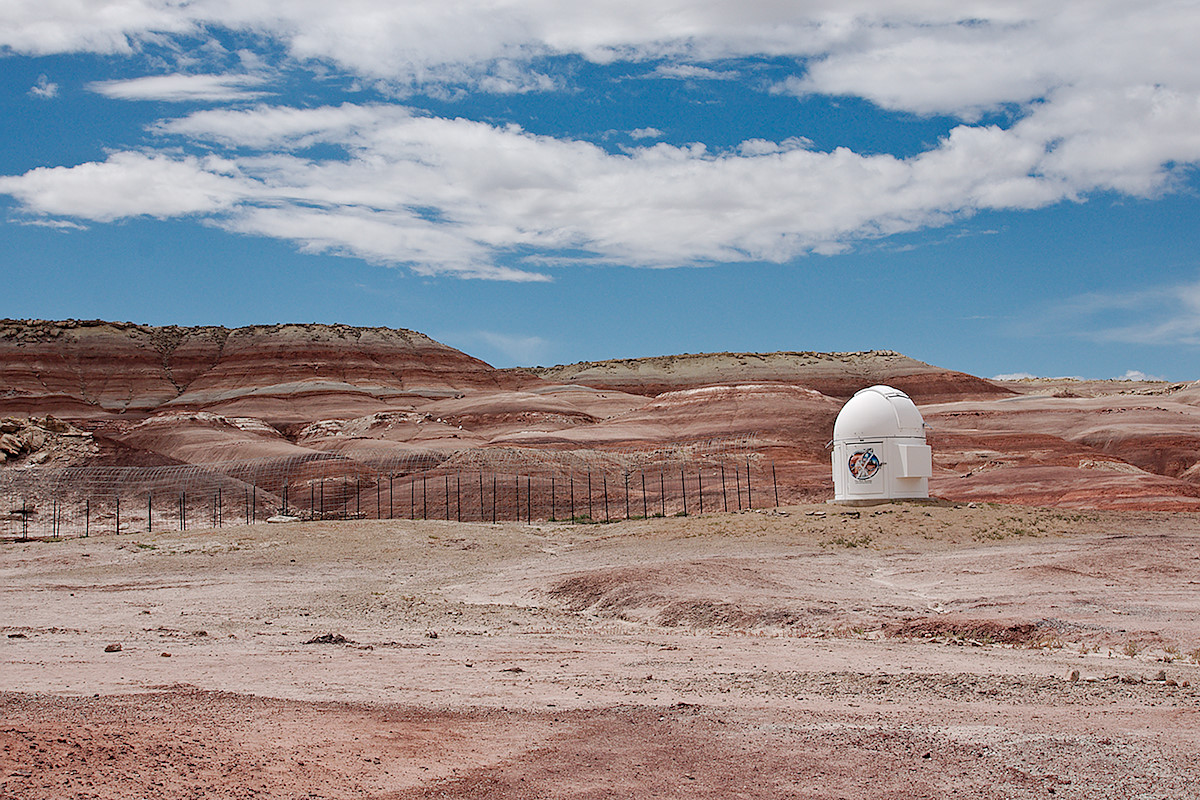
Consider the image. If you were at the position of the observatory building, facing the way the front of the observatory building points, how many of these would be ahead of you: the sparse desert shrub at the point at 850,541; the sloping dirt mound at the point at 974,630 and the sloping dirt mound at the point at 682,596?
3

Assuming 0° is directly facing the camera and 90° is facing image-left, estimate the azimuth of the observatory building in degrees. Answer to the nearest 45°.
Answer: approximately 0°

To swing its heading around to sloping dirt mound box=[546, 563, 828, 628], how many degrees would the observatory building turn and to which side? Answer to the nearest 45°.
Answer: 0° — it already faces it

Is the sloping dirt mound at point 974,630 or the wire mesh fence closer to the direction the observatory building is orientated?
the sloping dirt mound

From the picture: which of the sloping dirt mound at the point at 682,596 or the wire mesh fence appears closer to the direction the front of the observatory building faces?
the sloping dirt mound

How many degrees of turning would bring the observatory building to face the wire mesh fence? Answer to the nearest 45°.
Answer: approximately 90° to its right

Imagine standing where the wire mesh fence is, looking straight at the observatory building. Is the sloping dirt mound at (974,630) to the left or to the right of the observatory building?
right

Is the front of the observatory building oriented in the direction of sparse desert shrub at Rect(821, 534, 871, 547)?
yes

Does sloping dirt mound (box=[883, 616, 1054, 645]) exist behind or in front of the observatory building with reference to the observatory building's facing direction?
in front

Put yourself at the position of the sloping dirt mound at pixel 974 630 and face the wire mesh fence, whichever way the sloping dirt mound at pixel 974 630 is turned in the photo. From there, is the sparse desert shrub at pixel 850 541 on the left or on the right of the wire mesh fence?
right
